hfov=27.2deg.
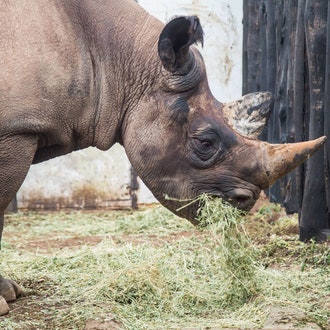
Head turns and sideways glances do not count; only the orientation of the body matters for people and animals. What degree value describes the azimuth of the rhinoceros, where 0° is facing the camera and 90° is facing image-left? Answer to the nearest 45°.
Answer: approximately 270°

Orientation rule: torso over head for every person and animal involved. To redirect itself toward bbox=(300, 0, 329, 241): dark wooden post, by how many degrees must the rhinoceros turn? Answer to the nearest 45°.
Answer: approximately 45° to its left
